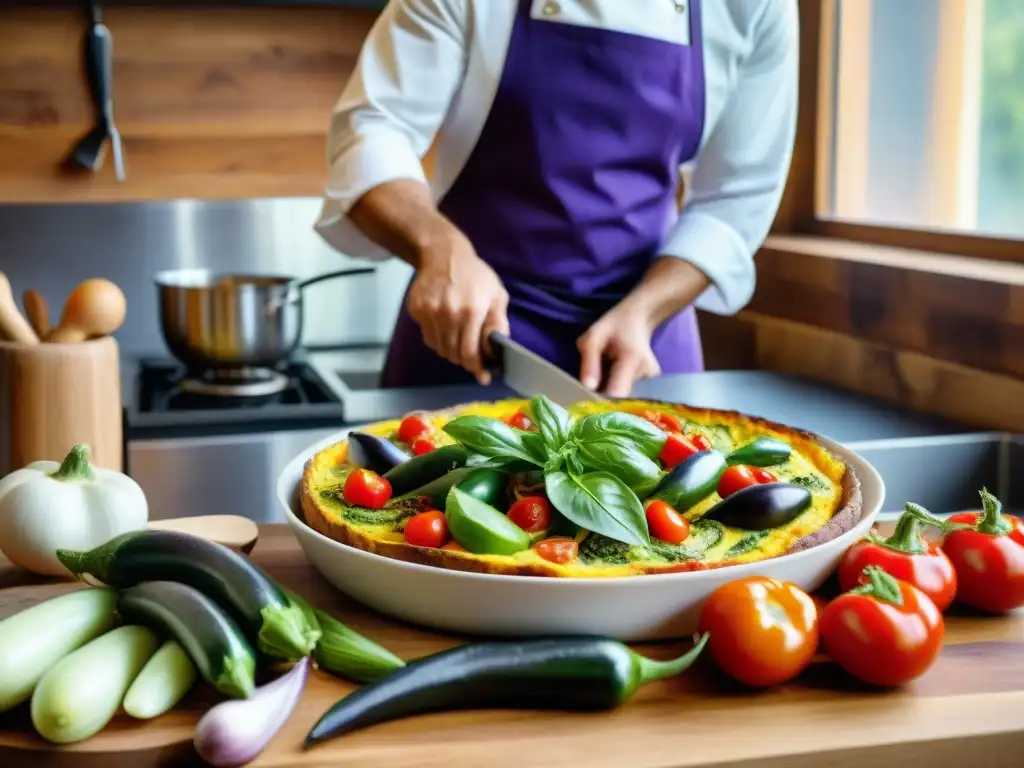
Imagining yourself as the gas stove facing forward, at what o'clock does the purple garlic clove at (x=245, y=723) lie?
The purple garlic clove is roughly at 12 o'clock from the gas stove.

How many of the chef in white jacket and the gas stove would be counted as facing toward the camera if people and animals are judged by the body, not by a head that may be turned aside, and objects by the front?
2

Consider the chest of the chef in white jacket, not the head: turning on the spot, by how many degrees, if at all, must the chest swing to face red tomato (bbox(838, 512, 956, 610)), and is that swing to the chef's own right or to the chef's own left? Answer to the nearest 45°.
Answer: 0° — they already face it

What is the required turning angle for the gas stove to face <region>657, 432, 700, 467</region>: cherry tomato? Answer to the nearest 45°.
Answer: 0° — it already faces it

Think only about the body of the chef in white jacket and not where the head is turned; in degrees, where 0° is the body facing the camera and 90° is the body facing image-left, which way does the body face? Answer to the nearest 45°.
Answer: approximately 0°

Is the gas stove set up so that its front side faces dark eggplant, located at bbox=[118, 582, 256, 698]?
yes
